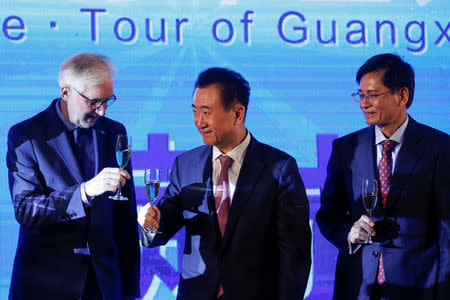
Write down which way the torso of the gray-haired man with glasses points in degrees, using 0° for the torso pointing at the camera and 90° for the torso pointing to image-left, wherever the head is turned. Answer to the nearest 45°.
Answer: approximately 315°

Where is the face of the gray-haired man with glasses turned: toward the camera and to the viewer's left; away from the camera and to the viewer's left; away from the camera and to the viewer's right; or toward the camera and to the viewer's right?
toward the camera and to the viewer's right
